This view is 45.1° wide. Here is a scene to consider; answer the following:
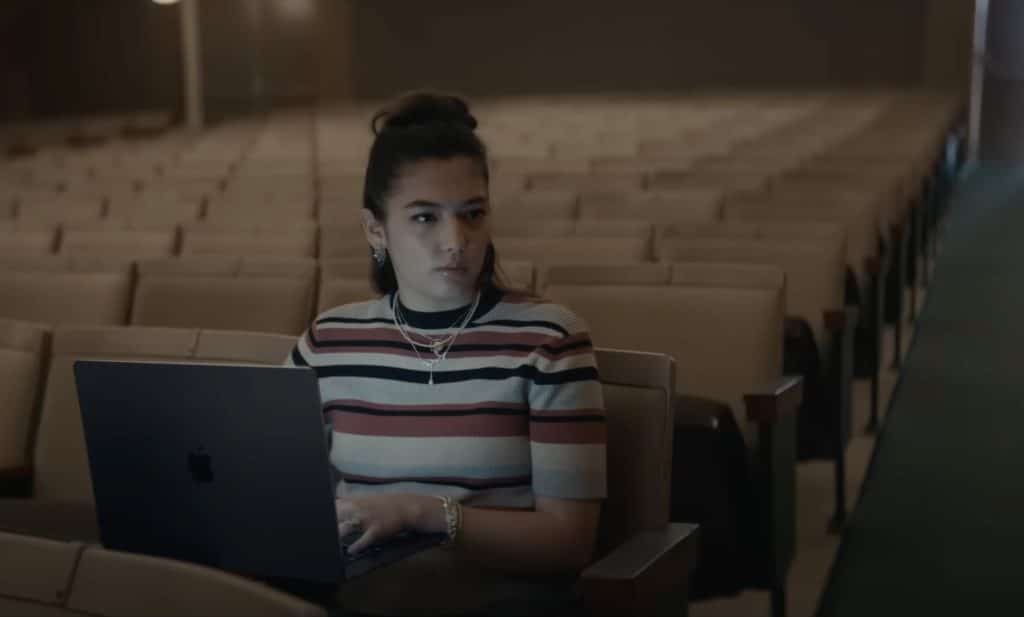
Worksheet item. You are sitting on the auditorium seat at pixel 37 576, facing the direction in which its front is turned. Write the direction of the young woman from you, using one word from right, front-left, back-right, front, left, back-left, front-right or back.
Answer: back

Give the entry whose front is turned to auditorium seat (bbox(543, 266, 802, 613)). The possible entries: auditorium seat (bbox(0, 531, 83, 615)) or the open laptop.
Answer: the open laptop

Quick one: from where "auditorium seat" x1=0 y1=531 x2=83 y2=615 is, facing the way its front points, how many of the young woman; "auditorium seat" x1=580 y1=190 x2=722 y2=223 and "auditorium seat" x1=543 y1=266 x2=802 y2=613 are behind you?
3

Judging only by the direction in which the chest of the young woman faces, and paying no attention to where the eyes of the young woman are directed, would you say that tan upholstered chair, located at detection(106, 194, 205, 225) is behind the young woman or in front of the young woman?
behind

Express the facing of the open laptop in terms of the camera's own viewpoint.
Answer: facing away from the viewer and to the right of the viewer

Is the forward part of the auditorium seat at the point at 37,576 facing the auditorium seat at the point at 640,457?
no

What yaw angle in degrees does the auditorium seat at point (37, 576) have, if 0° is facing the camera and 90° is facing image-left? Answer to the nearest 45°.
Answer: approximately 45°

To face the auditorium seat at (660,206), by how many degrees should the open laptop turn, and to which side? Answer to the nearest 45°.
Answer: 0° — it already faces it

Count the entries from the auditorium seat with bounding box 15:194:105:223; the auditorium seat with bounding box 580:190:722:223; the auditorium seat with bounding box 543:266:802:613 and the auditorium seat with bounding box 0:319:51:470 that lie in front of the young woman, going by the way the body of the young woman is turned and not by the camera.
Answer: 0

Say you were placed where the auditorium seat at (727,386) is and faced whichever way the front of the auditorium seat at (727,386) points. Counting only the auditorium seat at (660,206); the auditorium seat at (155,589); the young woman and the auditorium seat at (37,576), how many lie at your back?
1

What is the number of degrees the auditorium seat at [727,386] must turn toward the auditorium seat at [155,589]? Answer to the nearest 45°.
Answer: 0° — it already faces it

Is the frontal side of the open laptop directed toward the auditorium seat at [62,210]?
no

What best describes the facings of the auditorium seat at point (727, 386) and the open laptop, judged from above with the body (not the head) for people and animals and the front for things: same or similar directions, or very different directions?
very different directions

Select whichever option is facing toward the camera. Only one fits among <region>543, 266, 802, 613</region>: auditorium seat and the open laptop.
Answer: the auditorium seat

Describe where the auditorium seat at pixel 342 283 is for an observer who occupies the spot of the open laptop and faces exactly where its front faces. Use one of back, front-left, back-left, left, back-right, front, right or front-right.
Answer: front-left

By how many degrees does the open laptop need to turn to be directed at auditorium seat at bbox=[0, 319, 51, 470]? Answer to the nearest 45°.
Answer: approximately 45° to its left

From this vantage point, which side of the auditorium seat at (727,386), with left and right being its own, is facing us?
front

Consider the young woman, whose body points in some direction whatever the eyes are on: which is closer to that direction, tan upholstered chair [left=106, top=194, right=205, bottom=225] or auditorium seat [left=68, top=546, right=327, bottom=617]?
the auditorium seat

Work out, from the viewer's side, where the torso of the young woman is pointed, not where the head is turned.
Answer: toward the camera
